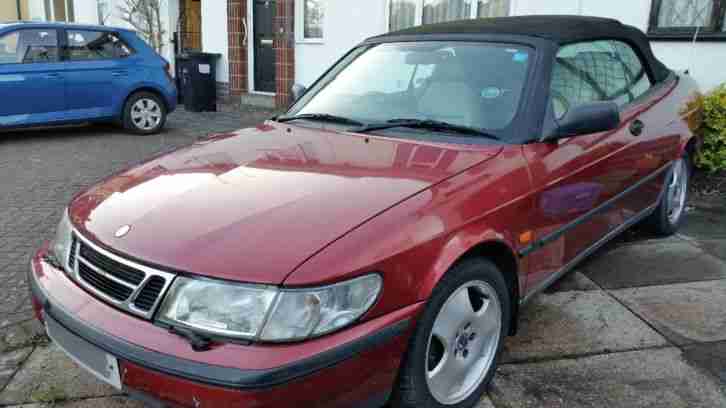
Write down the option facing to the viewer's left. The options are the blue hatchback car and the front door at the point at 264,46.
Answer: the blue hatchback car

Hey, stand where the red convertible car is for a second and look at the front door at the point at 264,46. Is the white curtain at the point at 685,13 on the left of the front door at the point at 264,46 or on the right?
right

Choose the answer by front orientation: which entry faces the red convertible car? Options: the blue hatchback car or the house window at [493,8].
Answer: the house window

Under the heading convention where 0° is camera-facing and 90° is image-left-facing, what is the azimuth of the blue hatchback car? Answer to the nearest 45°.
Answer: approximately 90°

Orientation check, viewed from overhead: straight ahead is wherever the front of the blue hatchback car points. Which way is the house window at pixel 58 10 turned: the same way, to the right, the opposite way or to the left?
to the left

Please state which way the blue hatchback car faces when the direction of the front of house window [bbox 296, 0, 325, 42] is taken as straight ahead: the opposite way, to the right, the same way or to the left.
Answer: to the right

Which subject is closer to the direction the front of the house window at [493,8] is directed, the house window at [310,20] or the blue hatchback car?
the blue hatchback car

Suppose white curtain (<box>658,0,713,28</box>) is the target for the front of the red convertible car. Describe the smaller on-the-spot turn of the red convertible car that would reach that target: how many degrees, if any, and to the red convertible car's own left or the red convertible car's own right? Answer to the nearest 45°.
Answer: approximately 180°

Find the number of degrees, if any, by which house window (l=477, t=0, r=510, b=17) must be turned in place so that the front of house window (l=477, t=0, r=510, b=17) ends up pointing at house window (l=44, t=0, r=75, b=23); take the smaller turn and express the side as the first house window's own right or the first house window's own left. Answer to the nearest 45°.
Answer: approximately 135° to the first house window's own right

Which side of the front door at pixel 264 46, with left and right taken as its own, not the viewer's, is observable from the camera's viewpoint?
front

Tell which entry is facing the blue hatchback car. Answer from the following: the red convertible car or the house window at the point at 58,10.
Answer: the house window

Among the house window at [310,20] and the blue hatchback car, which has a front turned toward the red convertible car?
the house window

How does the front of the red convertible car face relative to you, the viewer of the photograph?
facing the viewer and to the left of the viewer

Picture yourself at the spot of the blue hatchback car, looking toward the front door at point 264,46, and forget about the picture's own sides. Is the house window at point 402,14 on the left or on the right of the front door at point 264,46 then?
right

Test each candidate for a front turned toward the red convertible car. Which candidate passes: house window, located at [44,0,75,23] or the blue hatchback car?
the house window

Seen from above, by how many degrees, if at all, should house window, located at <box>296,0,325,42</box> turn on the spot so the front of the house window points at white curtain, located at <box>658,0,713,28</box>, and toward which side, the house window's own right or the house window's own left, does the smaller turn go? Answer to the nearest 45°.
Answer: approximately 45° to the house window's own left

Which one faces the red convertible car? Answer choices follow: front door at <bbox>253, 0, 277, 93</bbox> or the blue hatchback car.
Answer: the front door
